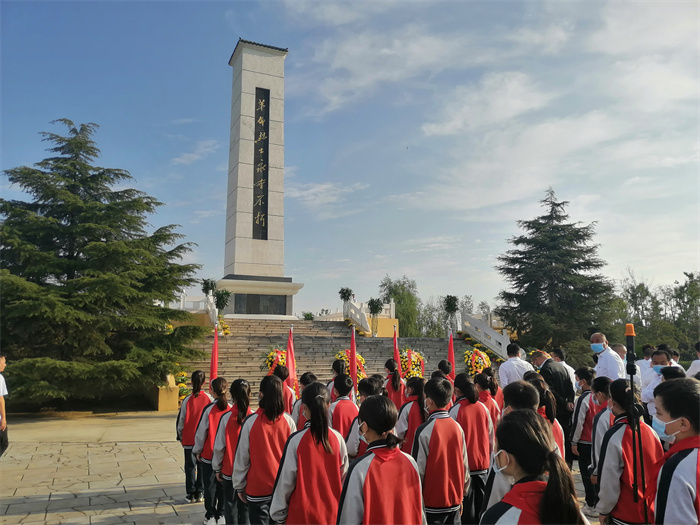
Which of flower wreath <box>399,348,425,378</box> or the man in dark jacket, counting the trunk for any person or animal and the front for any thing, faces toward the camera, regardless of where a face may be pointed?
the flower wreath

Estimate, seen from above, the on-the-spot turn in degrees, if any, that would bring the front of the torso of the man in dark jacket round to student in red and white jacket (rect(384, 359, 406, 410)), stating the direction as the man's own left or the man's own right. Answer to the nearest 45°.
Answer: approximately 45° to the man's own left

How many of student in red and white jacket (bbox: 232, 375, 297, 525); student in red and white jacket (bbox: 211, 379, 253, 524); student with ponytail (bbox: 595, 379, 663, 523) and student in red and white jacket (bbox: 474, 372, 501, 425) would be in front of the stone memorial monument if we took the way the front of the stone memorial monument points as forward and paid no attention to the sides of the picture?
4

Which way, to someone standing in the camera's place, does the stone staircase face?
facing the viewer

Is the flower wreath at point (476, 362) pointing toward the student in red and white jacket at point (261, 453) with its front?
yes

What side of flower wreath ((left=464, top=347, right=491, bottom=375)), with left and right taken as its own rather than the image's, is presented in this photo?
front

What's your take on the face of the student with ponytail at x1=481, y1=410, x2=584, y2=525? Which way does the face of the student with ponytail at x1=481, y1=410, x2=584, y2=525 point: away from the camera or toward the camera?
away from the camera

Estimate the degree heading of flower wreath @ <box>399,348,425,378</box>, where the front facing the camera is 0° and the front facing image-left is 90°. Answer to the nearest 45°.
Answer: approximately 0°

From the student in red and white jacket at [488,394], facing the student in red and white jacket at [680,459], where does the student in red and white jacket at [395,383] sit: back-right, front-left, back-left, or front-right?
back-right

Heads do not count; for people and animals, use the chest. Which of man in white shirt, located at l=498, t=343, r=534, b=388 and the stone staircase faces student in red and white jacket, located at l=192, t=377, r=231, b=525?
the stone staircase

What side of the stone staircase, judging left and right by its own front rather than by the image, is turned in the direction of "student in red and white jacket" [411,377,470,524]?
front

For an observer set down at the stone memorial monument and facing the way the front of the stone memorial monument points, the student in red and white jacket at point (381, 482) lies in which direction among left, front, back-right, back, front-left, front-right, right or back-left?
front

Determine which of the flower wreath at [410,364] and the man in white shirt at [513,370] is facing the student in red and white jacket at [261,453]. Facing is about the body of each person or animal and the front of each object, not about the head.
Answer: the flower wreath

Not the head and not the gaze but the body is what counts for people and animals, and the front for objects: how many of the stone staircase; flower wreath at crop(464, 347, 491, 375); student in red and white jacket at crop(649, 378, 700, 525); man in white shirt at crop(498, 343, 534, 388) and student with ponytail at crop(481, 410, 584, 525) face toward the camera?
2

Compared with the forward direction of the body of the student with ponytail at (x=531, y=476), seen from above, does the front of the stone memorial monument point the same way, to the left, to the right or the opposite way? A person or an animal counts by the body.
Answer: the opposite way

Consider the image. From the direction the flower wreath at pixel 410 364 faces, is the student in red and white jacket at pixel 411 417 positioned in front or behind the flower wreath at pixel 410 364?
in front
